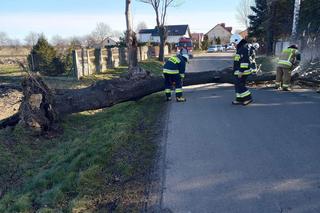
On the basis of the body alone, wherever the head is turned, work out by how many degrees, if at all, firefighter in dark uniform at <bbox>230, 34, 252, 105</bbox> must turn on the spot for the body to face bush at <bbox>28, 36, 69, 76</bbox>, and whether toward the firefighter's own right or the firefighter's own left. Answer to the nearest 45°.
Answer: approximately 45° to the firefighter's own right

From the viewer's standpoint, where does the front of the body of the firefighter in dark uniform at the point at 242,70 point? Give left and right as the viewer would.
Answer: facing to the left of the viewer

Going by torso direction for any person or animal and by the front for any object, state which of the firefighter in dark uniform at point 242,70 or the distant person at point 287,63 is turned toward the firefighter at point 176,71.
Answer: the firefighter in dark uniform

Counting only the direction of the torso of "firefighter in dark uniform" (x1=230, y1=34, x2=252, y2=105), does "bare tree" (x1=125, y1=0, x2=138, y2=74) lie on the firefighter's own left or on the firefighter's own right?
on the firefighter's own right

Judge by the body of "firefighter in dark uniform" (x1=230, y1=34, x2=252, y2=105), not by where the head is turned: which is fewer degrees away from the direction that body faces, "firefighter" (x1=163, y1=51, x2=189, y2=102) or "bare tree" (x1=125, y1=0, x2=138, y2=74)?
the firefighter

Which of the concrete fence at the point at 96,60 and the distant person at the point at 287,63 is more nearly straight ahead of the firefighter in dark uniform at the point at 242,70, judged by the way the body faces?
the concrete fence
